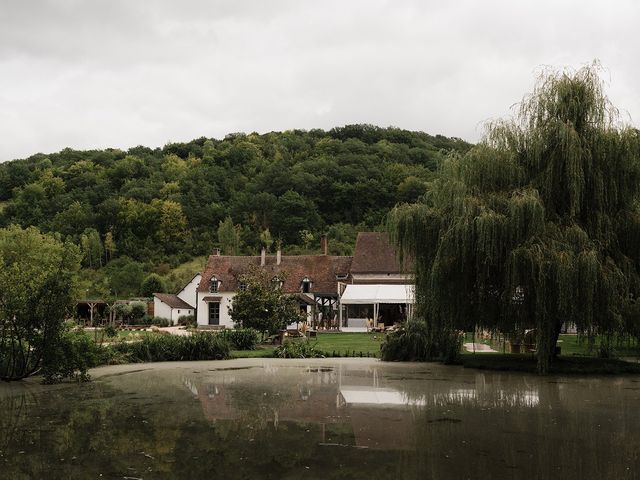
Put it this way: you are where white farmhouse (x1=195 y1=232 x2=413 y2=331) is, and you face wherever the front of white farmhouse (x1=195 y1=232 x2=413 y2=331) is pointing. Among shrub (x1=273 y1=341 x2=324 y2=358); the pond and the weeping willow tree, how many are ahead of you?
3

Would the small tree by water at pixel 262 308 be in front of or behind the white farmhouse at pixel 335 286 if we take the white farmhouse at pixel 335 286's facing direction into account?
in front

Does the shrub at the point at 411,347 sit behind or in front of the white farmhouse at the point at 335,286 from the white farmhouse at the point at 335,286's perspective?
in front

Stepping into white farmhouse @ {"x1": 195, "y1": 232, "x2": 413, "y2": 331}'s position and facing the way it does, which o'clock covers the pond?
The pond is roughly at 12 o'clock from the white farmhouse.

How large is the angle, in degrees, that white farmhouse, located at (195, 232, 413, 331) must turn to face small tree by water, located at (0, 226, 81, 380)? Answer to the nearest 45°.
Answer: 0° — it already faces it

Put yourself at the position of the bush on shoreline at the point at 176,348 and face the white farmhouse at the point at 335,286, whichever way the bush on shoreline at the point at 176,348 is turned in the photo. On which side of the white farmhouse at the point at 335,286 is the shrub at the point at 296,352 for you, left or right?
right

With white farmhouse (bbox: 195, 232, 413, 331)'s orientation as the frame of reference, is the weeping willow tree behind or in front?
in front

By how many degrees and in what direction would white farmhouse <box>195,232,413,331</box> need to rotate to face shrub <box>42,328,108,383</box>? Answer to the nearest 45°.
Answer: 0° — it already faces it

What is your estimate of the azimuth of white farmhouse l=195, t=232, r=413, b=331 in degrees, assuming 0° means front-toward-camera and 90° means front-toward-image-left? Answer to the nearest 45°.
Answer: approximately 0°

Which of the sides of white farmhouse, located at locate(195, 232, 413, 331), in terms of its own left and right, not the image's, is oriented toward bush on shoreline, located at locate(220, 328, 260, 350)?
front
